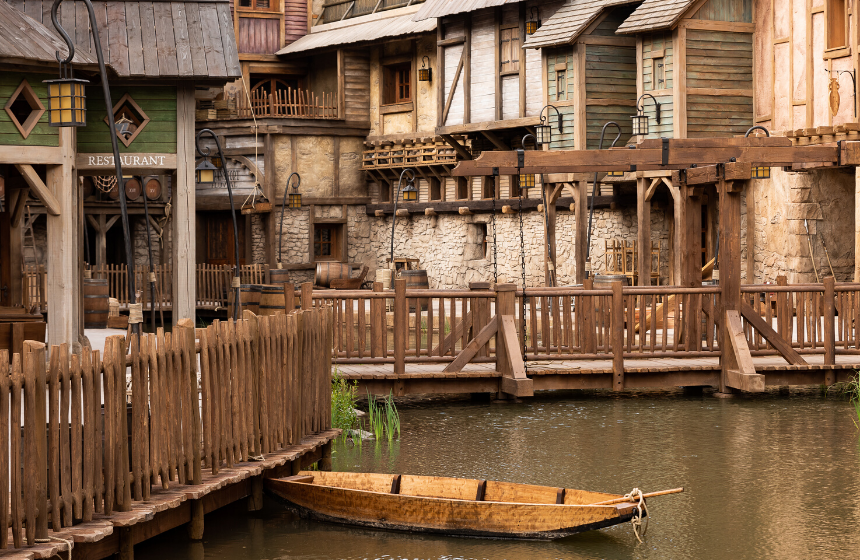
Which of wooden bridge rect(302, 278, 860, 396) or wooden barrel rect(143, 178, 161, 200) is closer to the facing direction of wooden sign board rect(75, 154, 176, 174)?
the wooden bridge

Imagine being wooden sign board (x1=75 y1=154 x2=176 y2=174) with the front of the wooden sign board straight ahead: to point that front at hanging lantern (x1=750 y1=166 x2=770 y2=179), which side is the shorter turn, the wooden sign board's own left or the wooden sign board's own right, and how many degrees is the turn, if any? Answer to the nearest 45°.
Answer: approximately 90° to the wooden sign board's own left

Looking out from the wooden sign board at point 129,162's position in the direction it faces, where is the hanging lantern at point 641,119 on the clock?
The hanging lantern is roughly at 8 o'clock from the wooden sign board.

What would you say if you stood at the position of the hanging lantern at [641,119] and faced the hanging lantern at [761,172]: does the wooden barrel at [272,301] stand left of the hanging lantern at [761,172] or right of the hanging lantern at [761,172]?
right

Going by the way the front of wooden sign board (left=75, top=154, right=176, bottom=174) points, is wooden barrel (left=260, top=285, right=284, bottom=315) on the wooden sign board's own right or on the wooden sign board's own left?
on the wooden sign board's own left

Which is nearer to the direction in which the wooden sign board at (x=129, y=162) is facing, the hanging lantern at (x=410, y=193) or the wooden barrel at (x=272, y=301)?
the wooden barrel

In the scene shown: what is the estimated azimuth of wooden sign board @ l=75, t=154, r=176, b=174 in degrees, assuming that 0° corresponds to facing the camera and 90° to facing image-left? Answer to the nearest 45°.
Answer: approximately 0°

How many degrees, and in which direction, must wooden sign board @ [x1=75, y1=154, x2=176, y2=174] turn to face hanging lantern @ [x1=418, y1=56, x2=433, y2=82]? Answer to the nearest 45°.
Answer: approximately 135° to its left

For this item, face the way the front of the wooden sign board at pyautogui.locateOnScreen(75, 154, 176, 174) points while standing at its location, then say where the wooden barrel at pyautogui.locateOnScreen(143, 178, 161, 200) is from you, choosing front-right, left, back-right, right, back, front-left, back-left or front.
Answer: back

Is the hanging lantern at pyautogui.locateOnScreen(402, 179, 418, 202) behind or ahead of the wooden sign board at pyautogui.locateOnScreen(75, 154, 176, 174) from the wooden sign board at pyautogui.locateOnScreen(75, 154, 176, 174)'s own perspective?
behind
